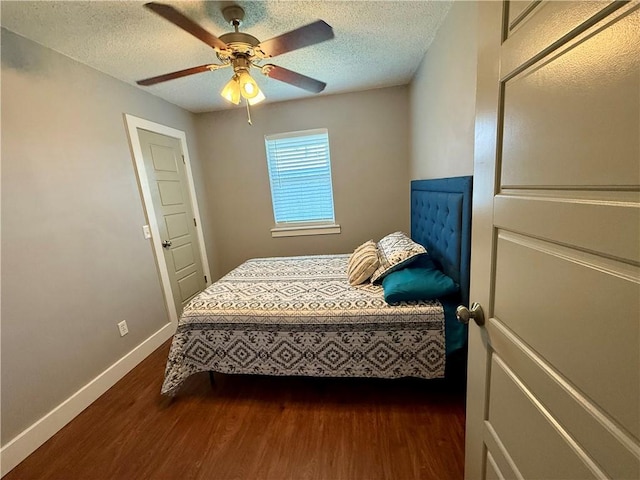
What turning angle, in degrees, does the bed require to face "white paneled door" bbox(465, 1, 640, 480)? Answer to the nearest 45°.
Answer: approximately 90° to its left

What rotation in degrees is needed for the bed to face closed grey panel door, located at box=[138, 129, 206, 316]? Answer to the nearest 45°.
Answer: approximately 45° to its right

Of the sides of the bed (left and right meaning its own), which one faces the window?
right

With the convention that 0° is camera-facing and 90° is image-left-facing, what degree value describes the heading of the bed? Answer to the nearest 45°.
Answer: approximately 90°
